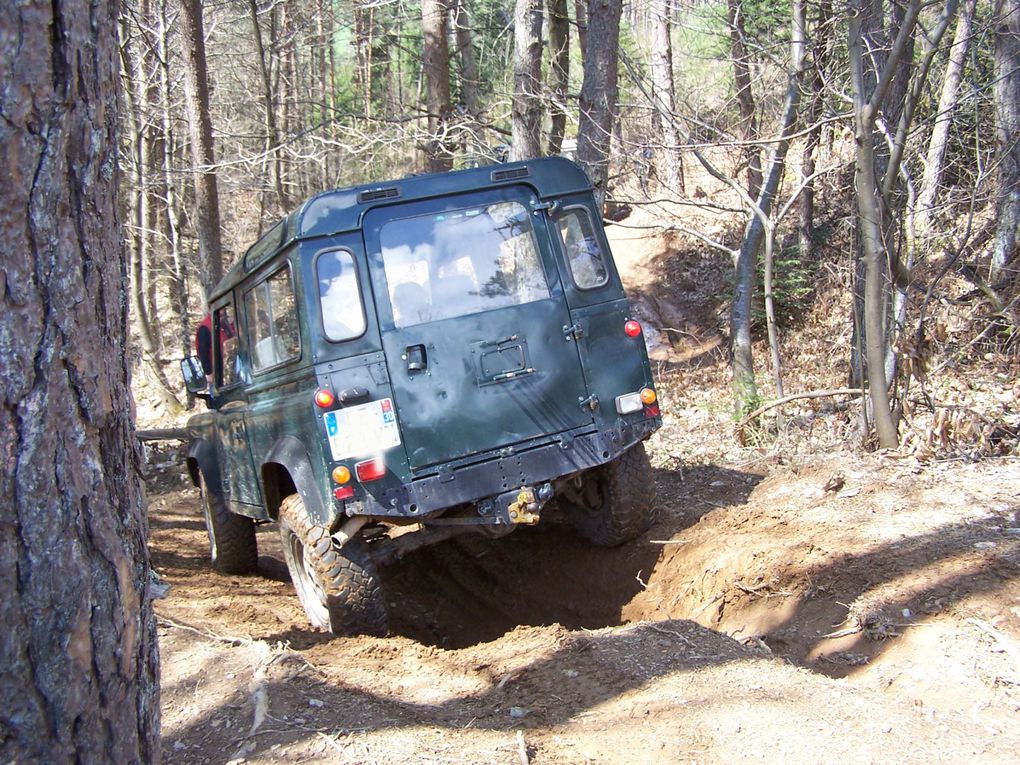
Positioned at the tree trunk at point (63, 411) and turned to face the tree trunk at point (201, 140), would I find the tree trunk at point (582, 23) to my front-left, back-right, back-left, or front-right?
front-right

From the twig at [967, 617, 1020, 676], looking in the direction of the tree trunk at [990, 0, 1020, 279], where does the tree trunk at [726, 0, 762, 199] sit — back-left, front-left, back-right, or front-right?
front-left

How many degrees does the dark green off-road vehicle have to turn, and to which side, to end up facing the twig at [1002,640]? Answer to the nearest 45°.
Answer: approximately 180°

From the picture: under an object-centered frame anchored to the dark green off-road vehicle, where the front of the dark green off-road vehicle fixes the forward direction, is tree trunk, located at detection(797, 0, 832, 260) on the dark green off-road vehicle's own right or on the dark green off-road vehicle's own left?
on the dark green off-road vehicle's own right

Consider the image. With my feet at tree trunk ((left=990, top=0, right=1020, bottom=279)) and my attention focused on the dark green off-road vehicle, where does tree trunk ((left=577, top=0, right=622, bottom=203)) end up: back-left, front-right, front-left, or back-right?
front-right

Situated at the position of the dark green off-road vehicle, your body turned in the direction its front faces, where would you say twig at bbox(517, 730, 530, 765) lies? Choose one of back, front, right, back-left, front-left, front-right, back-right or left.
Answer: back-left

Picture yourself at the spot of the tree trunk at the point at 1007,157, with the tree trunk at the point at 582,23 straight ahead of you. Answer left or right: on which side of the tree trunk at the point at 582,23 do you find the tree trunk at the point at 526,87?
left

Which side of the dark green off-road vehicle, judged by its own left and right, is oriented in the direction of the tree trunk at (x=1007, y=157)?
right

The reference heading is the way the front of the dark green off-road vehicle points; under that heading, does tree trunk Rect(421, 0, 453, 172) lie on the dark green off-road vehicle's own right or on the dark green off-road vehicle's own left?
on the dark green off-road vehicle's own right

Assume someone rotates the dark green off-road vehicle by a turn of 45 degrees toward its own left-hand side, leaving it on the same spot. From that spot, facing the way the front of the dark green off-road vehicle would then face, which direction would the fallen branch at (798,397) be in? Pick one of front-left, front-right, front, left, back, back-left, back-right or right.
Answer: back-right

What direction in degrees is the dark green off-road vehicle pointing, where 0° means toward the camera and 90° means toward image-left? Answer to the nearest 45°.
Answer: approximately 135°

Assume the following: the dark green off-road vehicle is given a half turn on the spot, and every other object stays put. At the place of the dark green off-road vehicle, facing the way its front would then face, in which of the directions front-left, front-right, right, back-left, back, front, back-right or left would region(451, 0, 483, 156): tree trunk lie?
back-left

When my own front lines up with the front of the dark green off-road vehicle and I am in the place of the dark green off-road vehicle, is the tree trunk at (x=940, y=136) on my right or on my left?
on my right

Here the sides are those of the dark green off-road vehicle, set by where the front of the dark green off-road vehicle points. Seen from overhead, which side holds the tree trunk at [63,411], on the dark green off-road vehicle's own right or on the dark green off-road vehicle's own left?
on the dark green off-road vehicle's own left
